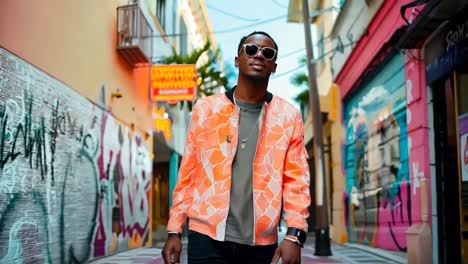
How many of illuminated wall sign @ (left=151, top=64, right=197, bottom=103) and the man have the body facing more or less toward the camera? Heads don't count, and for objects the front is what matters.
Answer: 2

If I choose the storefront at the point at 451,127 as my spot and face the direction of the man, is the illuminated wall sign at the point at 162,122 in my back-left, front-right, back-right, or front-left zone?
back-right

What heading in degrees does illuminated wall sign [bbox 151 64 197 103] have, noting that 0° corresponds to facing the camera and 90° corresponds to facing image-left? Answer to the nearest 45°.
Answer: approximately 0°

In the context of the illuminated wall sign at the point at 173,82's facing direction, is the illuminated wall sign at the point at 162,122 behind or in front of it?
behind

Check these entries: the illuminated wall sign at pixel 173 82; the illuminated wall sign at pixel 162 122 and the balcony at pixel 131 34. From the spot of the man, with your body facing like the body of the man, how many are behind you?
3

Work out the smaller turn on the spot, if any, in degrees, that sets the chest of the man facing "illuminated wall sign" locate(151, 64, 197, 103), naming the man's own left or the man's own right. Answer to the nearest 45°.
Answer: approximately 180°

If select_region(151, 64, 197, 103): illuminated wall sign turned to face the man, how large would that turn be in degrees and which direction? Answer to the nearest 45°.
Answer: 0° — it already faces them

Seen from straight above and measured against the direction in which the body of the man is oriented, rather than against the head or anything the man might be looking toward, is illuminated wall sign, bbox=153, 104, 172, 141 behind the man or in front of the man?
behind
